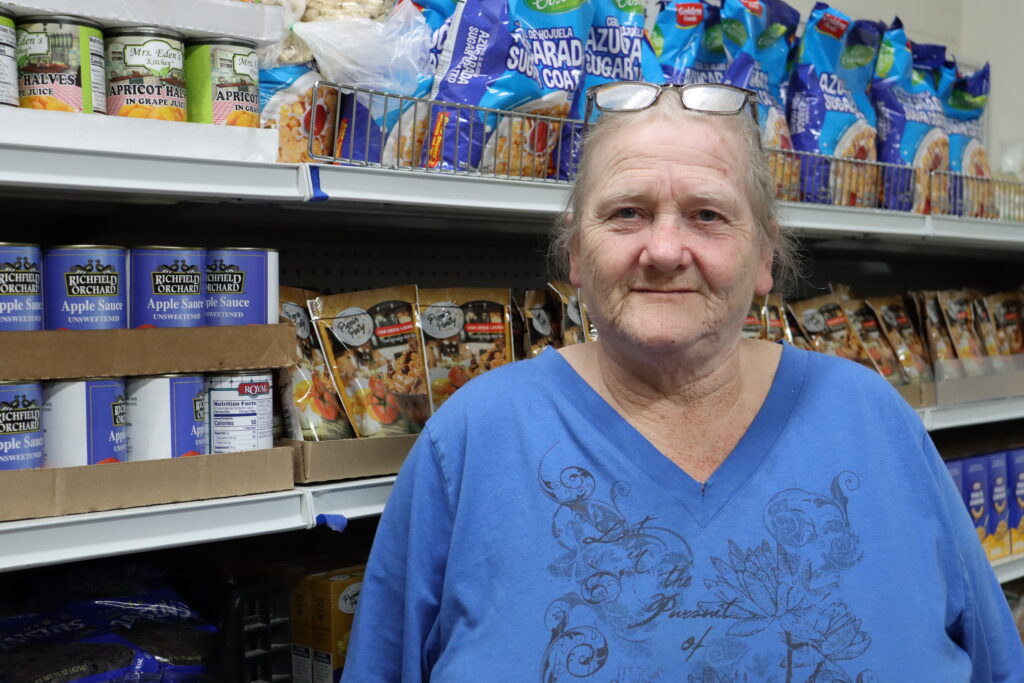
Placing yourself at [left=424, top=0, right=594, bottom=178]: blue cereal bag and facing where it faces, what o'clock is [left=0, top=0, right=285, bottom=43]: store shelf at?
The store shelf is roughly at 3 o'clock from the blue cereal bag.

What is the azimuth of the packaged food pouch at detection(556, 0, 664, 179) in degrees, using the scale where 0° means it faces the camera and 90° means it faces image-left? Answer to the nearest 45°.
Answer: approximately 0°

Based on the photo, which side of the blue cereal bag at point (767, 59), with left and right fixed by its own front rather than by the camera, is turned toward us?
front

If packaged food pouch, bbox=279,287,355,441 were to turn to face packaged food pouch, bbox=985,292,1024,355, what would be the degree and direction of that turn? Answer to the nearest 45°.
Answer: approximately 90° to its left

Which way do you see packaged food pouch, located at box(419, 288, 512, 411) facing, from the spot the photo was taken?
facing the viewer

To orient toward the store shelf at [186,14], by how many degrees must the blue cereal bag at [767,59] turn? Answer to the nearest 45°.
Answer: approximately 45° to its right

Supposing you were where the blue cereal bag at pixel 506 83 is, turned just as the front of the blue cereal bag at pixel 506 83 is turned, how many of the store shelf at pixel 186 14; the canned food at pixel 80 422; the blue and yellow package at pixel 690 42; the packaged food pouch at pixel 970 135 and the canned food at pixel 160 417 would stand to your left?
2

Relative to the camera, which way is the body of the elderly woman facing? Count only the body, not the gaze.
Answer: toward the camera

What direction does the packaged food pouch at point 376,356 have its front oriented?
toward the camera

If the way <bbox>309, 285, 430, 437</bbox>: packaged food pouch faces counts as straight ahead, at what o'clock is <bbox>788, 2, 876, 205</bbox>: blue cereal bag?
The blue cereal bag is roughly at 8 o'clock from the packaged food pouch.

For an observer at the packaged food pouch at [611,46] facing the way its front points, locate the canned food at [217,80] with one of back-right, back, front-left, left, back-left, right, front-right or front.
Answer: front-right
